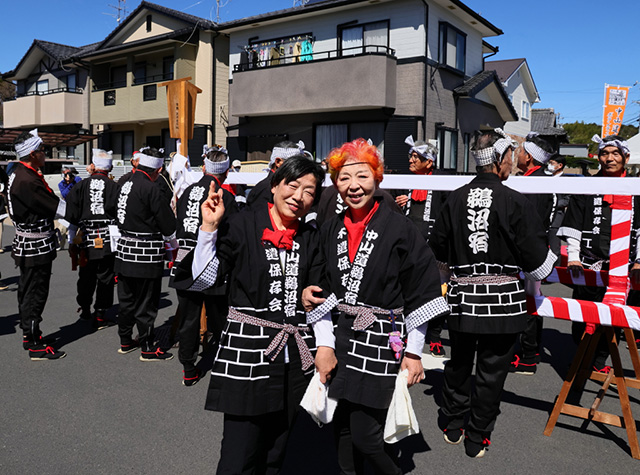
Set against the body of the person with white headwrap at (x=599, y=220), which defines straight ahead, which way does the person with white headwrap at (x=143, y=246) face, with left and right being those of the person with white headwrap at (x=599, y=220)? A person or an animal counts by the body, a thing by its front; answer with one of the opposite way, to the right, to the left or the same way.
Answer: the opposite way

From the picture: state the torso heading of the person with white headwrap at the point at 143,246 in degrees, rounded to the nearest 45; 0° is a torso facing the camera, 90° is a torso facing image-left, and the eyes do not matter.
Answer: approximately 225°

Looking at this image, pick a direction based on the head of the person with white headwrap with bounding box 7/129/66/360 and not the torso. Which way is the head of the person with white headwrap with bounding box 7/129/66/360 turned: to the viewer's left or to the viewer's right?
to the viewer's right

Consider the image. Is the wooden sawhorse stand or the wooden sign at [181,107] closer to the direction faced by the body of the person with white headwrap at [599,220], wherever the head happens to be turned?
the wooden sawhorse stand

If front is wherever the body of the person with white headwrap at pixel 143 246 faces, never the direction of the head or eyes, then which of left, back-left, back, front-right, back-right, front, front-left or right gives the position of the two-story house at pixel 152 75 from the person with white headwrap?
front-left

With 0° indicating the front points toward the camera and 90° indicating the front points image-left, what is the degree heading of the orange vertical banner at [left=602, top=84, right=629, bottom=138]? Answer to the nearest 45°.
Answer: approximately 0°

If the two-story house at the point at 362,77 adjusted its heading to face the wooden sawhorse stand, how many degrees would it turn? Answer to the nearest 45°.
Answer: approximately 45° to its left
